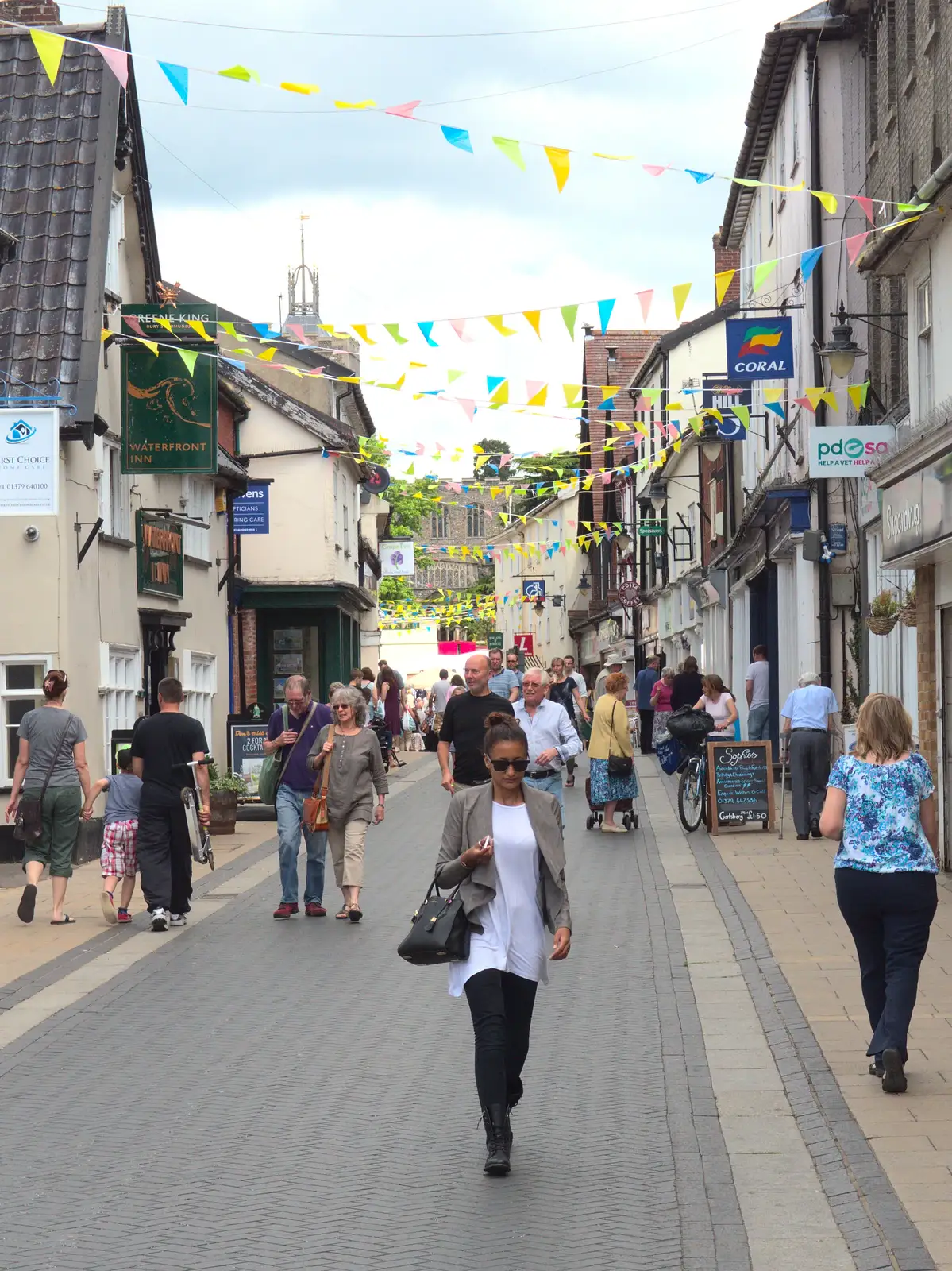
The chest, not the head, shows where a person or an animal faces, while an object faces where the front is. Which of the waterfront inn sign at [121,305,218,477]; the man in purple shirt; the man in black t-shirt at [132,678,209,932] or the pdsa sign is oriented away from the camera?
the man in black t-shirt

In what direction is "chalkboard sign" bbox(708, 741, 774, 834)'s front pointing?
toward the camera

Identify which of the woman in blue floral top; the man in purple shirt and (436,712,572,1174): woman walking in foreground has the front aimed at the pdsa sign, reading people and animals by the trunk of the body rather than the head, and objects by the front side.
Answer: the woman in blue floral top

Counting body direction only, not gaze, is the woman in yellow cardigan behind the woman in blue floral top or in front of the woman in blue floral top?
in front

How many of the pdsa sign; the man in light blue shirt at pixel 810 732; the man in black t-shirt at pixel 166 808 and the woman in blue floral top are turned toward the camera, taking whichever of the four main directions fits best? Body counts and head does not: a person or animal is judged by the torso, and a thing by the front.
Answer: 1

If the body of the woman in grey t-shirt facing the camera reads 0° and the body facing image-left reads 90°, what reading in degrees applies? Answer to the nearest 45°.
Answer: approximately 180°

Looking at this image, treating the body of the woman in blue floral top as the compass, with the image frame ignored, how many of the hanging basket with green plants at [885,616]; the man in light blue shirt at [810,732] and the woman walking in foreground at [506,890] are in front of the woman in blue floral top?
2

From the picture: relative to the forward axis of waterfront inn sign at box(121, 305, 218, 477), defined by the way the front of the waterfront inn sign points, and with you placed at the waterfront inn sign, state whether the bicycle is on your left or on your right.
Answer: on your left

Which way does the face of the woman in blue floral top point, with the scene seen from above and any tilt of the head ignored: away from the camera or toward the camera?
away from the camera

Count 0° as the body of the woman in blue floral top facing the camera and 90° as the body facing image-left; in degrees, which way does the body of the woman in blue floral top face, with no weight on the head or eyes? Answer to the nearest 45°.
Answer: approximately 180°

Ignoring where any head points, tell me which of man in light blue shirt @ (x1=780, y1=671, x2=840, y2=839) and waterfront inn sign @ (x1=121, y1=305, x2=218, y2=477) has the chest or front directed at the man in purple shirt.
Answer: the waterfront inn sign

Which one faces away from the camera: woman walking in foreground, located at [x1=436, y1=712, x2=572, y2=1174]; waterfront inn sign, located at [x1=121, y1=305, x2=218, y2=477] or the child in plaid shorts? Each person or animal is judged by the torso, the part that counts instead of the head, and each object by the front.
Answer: the child in plaid shorts

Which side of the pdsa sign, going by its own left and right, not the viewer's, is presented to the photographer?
front

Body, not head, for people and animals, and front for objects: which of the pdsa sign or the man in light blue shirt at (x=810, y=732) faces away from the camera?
the man in light blue shirt

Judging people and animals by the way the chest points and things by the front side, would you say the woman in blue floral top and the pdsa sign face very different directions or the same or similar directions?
very different directions

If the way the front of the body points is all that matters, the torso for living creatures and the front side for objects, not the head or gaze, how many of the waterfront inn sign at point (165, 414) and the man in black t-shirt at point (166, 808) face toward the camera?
1

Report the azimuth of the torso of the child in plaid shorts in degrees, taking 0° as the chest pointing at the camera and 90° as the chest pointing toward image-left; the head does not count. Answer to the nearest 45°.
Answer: approximately 180°

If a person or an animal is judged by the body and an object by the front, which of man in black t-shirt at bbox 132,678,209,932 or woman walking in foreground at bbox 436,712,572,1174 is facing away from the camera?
the man in black t-shirt

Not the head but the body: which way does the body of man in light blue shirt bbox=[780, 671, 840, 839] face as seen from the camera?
away from the camera
